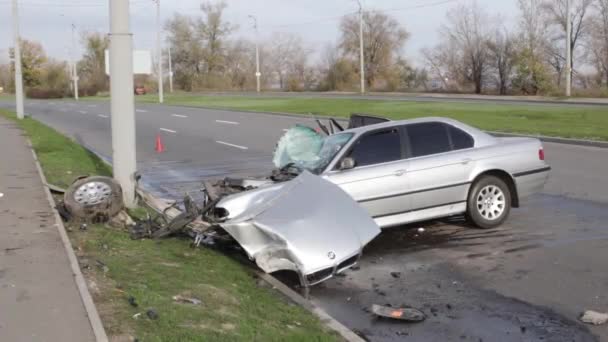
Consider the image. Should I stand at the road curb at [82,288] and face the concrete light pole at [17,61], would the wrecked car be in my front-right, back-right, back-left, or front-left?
front-right

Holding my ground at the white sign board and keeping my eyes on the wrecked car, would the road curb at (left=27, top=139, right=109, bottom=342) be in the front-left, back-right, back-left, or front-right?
front-right

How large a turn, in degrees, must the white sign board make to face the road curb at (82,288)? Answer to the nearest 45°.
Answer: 0° — it already faces it

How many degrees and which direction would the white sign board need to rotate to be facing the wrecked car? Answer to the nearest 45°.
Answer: approximately 45° to its left

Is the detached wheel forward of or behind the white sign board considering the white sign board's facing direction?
forward

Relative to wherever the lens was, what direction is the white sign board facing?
facing the viewer
